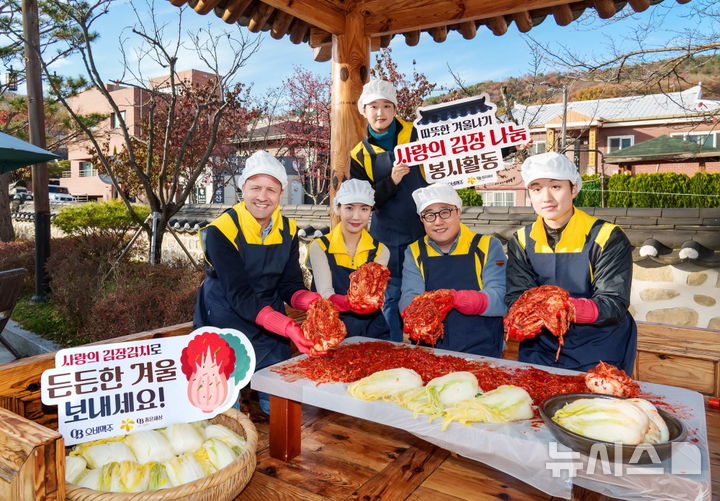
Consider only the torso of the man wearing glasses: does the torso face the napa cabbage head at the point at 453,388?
yes

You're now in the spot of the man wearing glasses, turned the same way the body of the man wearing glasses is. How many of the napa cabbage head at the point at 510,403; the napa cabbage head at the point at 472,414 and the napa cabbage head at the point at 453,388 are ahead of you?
3

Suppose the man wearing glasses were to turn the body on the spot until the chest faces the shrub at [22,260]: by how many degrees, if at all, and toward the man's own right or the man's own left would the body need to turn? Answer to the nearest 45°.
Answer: approximately 135° to the man's own right

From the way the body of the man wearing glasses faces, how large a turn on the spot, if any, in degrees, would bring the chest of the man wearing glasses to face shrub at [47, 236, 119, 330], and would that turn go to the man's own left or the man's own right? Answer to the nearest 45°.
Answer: approximately 135° to the man's own right

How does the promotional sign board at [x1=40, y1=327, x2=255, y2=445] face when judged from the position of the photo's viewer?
facing the viewer

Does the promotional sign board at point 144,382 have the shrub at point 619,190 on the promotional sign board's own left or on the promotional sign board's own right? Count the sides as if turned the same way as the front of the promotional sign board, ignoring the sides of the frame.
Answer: on the promotional sign board's own left

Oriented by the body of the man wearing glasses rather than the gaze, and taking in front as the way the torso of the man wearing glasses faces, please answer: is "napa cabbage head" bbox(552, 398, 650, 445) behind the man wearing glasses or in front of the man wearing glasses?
in front

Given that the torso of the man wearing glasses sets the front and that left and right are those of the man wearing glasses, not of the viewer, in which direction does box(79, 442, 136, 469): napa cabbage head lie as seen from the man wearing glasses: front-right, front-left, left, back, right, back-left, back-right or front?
front-right

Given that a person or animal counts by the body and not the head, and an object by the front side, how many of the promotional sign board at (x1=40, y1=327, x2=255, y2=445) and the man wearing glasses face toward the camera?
2

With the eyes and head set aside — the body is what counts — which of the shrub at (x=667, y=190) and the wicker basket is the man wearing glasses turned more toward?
the wicker basket

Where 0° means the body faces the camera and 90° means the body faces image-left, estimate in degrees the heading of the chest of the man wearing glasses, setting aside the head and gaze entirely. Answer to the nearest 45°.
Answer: approximately 0°

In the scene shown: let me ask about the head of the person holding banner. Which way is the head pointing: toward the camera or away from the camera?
toward the camera

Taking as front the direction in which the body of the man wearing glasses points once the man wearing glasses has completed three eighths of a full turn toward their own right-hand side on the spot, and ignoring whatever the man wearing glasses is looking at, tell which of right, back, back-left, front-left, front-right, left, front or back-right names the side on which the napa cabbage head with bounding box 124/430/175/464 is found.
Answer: left
